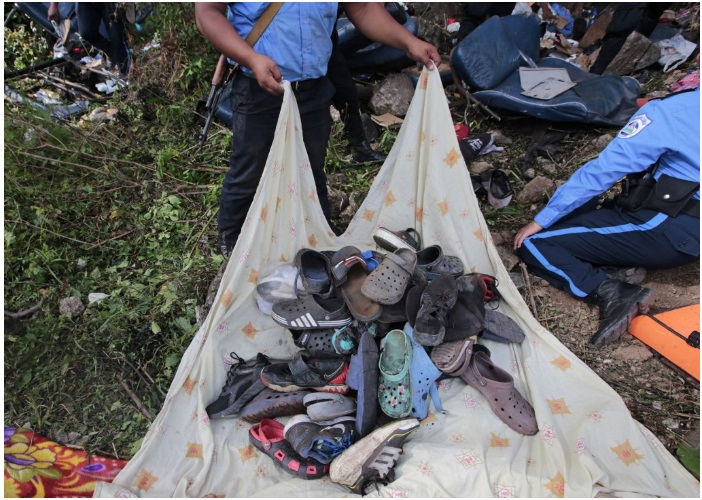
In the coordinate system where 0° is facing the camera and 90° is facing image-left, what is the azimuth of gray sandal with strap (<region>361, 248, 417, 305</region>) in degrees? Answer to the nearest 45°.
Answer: approximately 45°

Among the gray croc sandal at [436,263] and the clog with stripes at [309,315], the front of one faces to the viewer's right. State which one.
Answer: the gray croc sandal

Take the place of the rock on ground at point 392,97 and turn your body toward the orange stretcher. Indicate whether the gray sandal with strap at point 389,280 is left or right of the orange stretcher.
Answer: right

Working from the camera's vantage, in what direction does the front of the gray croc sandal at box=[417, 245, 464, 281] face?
facing to the right of the viewer

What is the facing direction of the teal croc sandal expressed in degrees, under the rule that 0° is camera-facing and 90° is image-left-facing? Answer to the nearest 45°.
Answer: approximately 0°

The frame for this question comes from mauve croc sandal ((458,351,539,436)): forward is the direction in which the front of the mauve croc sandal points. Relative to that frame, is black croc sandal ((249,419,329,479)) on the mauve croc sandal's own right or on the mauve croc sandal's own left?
on the mauve croc sandal's own right

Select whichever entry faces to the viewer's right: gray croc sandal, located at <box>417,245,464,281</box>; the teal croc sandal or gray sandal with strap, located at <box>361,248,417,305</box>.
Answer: the gray croc sandal

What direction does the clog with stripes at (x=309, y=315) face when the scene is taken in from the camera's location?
facing to the left of the viewer
